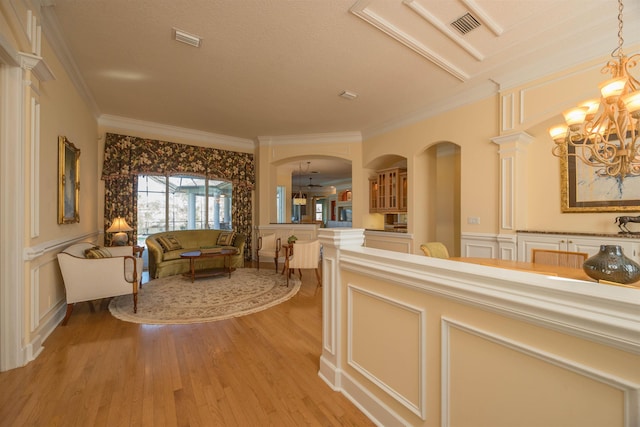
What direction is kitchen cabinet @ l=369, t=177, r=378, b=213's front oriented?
toward the camera

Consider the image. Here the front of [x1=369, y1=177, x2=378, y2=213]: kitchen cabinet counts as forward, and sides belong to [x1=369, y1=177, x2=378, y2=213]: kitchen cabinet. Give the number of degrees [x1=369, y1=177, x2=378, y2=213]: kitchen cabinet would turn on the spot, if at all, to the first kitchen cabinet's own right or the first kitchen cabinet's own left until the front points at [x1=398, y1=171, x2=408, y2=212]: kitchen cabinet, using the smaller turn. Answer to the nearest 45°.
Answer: approximately 45° to the first kitchen cabinet's own left

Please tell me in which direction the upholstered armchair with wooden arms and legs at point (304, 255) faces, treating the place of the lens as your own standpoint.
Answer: facing away from the viewer and to the left of the viewer

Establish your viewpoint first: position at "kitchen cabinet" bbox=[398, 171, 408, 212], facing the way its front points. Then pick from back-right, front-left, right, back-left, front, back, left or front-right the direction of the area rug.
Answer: front

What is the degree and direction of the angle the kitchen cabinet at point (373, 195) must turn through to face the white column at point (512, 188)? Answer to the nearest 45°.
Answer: approximately 45° to its left

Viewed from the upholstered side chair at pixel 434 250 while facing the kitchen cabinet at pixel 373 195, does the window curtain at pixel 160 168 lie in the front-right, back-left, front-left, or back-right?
front-left

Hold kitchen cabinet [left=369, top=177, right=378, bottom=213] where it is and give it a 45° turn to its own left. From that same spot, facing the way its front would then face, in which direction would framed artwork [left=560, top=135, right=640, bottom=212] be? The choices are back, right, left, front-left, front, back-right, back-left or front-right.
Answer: front

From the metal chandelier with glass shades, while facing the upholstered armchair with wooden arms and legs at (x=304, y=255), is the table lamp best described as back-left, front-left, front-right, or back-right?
front-left

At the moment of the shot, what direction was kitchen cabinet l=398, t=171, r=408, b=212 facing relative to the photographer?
facing the viewer and to the left of the viewer

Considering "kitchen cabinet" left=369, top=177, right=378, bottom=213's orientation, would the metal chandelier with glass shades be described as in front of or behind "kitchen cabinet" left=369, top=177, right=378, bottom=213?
in front

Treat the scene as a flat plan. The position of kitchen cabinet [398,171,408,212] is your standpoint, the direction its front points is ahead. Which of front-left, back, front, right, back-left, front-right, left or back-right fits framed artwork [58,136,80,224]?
front

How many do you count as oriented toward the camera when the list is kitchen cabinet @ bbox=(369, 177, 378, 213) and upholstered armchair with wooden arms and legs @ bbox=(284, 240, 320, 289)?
1
